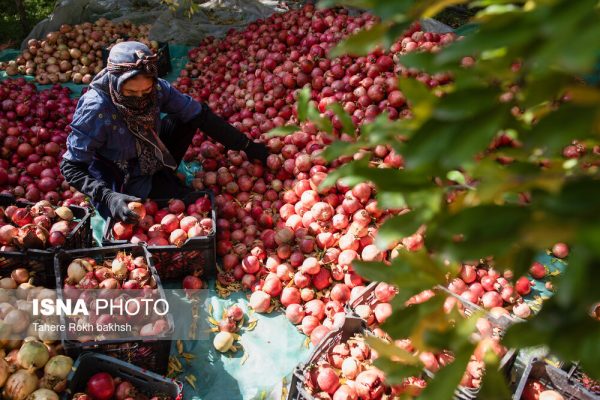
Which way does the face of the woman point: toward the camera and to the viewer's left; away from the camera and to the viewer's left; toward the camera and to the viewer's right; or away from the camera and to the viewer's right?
toward the camera and to the viewer's right

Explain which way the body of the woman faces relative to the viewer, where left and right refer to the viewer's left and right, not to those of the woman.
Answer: facing the viewer and to the right of the viewer

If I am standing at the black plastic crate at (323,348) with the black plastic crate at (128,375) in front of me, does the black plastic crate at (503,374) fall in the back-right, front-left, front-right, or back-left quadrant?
back-left

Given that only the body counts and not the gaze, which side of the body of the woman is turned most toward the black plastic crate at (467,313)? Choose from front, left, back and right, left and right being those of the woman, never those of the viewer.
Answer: front

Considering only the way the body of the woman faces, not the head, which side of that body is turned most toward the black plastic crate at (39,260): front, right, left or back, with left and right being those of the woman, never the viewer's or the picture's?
right

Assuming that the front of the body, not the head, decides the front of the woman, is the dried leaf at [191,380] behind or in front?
in front

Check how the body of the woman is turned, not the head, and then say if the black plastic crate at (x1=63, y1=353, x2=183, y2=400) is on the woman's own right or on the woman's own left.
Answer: on the woman's own right

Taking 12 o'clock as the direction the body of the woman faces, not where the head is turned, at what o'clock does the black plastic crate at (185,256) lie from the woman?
The black plastic crate is roughly at 1 o'clock from the woman.

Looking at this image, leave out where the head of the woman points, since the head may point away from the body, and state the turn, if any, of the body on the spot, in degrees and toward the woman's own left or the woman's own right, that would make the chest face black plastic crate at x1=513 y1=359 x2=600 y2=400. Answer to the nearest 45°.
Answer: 0° — they already face it

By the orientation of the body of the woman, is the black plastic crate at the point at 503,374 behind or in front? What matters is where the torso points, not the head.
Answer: in front

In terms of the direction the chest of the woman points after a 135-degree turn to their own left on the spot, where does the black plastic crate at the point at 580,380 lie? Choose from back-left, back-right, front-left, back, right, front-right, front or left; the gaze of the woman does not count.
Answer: back-right

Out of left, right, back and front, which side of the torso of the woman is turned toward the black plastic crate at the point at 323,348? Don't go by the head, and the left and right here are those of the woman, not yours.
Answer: front

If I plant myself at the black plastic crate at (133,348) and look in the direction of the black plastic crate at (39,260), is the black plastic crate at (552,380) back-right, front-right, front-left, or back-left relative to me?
back-right
